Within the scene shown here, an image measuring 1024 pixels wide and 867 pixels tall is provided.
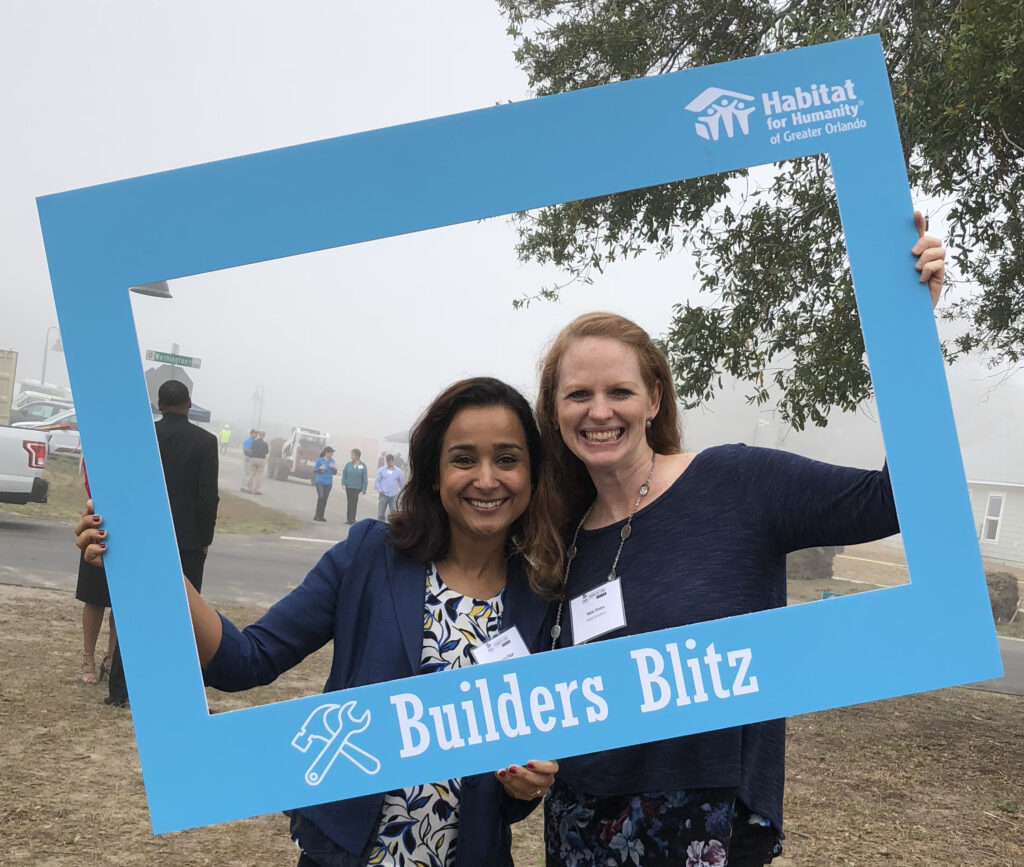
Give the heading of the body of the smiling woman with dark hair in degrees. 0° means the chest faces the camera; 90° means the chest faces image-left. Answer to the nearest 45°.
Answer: approximately 0°

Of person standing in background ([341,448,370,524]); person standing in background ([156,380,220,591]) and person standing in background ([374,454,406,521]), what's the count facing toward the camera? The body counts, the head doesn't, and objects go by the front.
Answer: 2

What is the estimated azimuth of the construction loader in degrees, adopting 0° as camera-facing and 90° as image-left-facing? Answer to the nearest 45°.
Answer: approximately 45°

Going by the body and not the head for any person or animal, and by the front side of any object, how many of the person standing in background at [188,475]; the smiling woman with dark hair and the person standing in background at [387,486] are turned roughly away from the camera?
1

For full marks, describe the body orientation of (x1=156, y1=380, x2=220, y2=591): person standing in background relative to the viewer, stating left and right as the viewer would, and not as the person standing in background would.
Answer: facing away from the viewer

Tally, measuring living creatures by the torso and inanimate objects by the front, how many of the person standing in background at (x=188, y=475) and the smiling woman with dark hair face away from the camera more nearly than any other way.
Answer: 1
